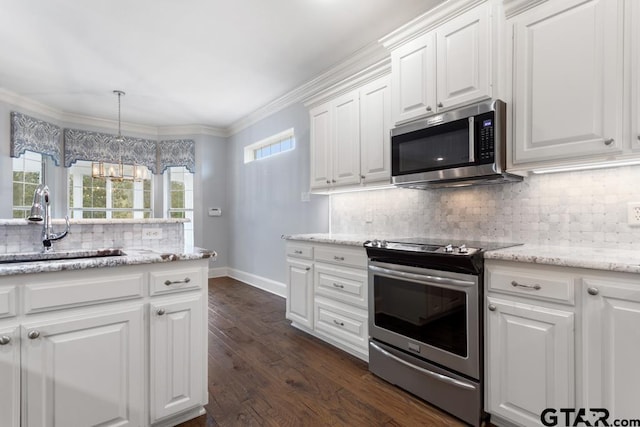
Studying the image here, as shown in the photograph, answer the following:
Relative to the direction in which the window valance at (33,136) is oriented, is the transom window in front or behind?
in front

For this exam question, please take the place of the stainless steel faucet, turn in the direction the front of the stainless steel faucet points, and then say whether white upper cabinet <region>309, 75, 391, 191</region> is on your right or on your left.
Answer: on your left

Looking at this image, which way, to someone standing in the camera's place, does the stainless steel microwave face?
facing the viewer and to the left of the viewer

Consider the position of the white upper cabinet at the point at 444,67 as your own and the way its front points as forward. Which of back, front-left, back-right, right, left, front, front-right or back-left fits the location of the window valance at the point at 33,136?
front-right

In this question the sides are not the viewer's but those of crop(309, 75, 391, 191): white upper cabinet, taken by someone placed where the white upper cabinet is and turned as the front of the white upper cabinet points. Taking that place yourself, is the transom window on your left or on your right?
on your right

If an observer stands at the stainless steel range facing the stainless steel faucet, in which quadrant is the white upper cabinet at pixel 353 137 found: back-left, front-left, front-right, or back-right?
front-right

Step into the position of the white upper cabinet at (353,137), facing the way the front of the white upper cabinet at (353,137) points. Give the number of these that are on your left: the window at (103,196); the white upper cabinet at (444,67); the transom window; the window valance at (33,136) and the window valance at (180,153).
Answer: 1

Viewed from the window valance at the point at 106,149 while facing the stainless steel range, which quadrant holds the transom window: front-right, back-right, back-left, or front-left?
front-left

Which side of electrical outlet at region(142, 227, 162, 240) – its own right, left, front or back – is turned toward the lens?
front

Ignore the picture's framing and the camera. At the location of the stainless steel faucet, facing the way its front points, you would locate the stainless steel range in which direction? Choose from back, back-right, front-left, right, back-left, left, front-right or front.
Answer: left

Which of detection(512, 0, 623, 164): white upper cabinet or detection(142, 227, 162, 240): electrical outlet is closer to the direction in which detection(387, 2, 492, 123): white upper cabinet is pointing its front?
the electrical outlet

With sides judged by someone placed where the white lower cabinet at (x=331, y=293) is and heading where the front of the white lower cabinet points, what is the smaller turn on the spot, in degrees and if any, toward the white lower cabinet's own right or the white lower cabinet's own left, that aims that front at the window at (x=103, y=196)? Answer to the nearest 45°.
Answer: approximately 90° to the white lower cabinet's own right

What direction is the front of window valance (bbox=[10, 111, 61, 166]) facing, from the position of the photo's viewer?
facing the viewer and to the right of the viewer

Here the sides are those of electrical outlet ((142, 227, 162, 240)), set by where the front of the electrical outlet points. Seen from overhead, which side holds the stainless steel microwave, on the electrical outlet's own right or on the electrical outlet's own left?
on the electrical outlet's own left

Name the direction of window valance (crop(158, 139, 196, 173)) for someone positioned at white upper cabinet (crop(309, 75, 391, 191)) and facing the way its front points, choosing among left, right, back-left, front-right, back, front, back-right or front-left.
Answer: right

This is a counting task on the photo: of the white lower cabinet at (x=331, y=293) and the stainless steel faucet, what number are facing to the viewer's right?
0
